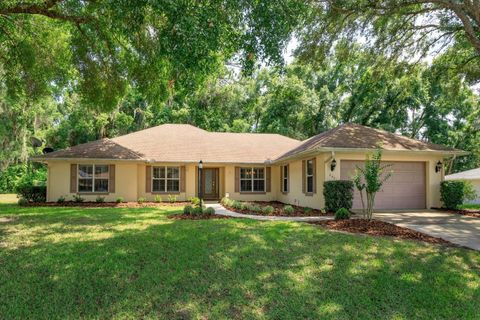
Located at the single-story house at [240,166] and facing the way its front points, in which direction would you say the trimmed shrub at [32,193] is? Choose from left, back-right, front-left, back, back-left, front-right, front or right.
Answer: right

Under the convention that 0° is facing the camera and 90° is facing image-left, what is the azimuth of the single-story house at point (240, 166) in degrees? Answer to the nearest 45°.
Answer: approximately 0°

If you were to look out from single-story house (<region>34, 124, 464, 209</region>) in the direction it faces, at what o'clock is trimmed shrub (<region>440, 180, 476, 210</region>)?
The trimmed shrub is roughly at 10 o'clock from the single-story house.

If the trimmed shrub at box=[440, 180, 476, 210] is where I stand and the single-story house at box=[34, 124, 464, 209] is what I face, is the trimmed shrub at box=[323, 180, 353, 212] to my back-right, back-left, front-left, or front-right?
front-left

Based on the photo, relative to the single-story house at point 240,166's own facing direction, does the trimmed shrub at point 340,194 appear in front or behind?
in front
